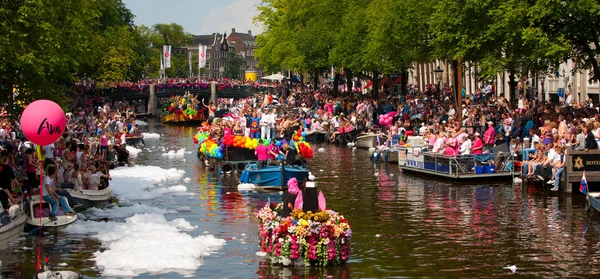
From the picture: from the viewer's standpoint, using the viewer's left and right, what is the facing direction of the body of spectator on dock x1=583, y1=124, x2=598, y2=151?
facing to the left of the viewer

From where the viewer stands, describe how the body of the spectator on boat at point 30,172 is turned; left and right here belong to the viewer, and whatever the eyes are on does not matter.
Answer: facing to the right of the viewer

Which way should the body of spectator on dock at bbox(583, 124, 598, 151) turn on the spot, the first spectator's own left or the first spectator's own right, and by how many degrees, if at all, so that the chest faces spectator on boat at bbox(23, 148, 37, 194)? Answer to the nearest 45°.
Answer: approximately 45° to the first spectator's own left

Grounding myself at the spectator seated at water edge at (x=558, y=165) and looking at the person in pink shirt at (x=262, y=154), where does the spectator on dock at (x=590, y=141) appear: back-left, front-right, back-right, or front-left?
back-right
